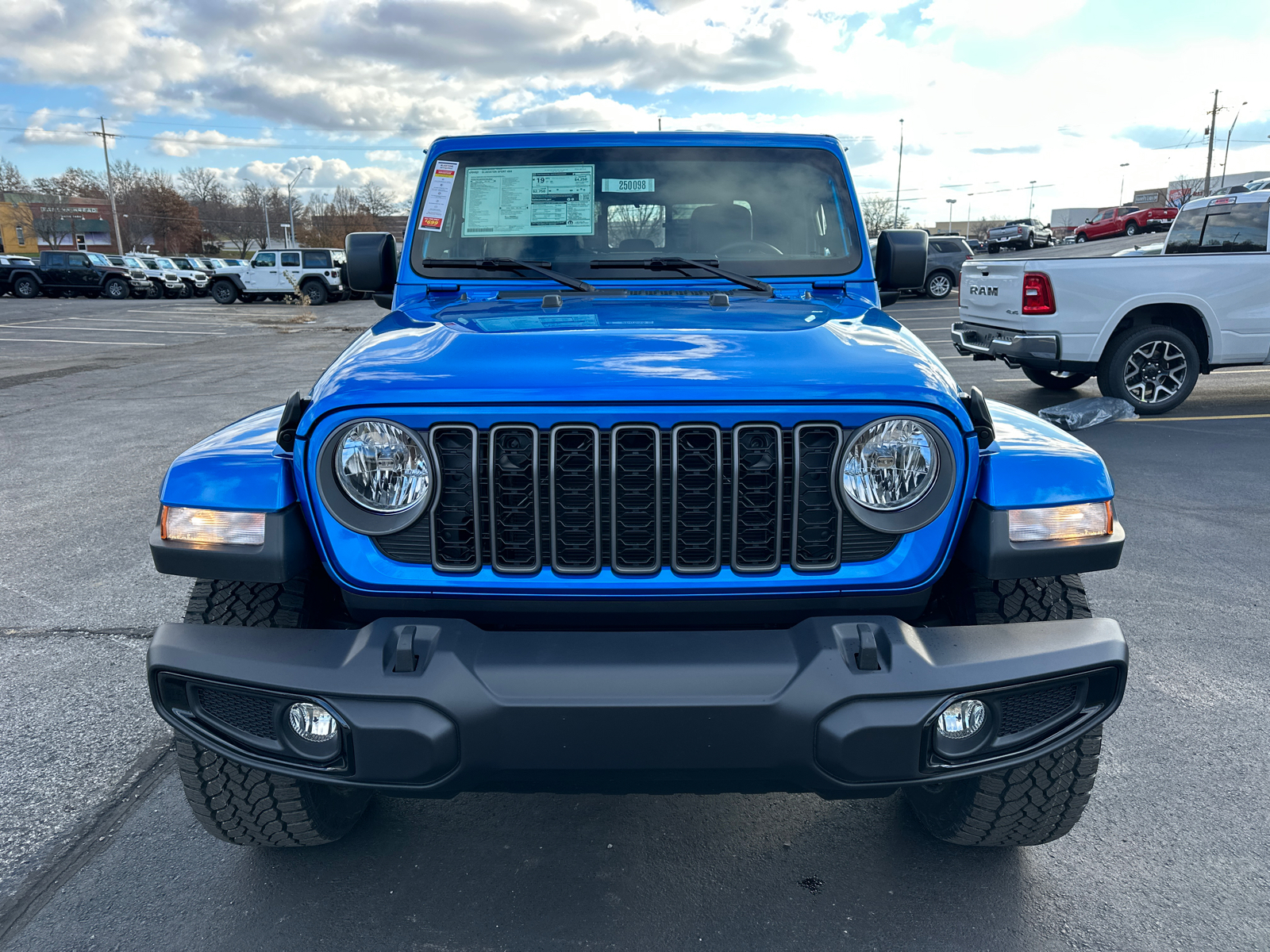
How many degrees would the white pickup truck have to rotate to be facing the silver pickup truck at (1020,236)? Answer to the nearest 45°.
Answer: approximately 45° to its left

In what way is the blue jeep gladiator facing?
toward the camera

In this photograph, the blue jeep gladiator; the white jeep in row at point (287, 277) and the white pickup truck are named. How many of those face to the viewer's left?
1

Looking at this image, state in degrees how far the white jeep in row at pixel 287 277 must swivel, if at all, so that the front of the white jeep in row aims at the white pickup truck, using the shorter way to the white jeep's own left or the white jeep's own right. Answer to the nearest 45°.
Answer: approximately 90° to the white jeep's own left

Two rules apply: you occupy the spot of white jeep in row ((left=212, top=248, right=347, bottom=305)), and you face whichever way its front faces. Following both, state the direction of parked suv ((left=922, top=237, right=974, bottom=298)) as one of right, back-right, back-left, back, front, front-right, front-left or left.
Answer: back-left

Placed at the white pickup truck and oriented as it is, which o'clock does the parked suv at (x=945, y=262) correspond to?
The parked suv is roughly at 10 o'clock from the white pickup truck.

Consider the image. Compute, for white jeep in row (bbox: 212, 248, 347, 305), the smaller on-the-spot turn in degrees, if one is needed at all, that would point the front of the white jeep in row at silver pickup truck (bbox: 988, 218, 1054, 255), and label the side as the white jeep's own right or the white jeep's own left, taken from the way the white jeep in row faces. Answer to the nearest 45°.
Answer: approximately 180°

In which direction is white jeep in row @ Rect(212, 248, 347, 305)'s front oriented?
to the viewer's left

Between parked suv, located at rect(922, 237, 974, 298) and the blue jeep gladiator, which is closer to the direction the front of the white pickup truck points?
the parked suv

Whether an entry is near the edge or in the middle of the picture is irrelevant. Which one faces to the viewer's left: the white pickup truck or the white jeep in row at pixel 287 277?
the white jeep in row

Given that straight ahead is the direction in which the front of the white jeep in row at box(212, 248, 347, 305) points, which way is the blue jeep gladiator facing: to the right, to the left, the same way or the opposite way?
to the left

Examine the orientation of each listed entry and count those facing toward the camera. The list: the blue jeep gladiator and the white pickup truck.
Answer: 1
